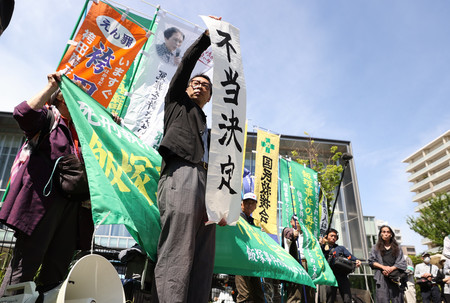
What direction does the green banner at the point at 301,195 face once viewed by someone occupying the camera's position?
facing the viewer

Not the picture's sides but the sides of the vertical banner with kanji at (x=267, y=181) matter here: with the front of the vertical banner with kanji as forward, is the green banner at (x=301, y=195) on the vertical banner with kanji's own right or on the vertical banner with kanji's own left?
on the vertical banner with kanji's own left

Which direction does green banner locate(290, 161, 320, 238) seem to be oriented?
toward the camera

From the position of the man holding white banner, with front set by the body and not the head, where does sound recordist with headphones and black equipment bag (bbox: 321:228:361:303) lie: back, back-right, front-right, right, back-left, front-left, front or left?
left

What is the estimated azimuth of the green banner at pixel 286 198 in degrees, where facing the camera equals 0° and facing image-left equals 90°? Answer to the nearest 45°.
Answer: approximately 0°

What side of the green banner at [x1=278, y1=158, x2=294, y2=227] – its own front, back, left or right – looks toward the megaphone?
front

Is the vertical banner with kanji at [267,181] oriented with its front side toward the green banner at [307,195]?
no

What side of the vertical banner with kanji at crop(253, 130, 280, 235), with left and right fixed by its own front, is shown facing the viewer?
front

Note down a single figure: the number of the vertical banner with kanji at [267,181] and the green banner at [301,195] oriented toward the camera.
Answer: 2

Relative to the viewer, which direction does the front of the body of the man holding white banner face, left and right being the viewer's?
facing the viewer and to the right of the viewer

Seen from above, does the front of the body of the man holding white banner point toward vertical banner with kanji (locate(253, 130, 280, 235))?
no

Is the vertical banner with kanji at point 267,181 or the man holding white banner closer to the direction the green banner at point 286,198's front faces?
the man holding white banner

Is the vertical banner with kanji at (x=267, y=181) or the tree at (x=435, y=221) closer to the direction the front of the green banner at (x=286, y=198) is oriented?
the vertical banner with kanji
